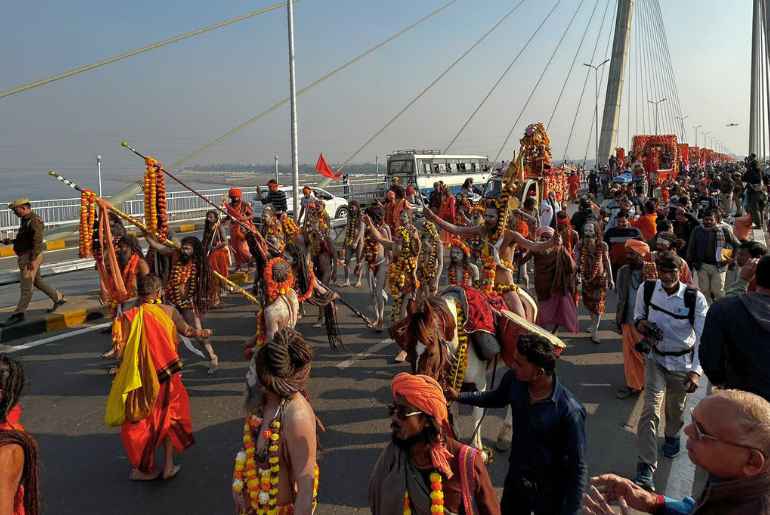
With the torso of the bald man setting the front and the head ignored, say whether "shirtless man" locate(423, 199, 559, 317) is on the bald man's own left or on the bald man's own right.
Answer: on the bald man's own right

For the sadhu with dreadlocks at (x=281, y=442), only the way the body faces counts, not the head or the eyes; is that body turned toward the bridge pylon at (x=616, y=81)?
no

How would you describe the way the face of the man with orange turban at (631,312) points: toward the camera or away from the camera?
toward the camera

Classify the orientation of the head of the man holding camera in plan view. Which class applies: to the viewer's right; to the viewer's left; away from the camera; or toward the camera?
toward the camera

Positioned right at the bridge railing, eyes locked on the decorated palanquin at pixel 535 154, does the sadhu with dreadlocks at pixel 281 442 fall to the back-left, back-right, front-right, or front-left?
front-right

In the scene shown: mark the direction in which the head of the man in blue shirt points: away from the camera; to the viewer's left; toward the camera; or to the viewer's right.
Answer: to the viewer's left

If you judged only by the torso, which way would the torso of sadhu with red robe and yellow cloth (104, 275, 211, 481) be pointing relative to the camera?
away from the camera

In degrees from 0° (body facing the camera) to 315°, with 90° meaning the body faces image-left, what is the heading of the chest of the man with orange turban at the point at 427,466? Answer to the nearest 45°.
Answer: approximately 45°

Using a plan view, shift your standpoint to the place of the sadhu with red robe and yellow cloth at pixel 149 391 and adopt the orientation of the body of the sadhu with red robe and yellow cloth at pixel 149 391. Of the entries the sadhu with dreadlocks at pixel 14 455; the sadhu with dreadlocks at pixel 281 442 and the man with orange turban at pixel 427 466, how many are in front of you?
0

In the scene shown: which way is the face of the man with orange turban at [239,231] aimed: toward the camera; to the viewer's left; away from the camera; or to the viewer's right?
toward the camera

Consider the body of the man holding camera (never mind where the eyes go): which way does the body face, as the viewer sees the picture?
toward the camera

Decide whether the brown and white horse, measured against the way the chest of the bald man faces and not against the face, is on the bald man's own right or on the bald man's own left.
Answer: on the bald man's own right

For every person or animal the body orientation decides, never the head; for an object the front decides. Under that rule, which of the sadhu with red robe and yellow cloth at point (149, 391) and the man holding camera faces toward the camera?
the man holding camera

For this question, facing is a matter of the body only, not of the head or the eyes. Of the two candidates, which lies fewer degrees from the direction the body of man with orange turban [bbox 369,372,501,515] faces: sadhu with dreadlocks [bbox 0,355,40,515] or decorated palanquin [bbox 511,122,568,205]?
the sadhu with dreadlocks

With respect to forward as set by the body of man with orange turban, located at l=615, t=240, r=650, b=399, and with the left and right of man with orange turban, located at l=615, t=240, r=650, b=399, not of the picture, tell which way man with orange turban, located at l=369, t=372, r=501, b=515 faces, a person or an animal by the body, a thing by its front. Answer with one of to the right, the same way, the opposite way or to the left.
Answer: the same way

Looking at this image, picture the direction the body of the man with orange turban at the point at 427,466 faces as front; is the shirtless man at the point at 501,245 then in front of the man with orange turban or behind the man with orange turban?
behind

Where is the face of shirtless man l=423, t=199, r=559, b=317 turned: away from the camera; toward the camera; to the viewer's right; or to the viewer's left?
toward the camera

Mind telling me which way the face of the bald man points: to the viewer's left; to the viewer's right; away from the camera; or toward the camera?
to the viewer's left

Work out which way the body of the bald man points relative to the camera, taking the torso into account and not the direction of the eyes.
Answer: to the viewer's left
